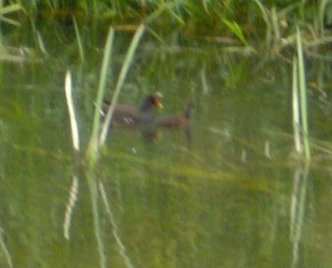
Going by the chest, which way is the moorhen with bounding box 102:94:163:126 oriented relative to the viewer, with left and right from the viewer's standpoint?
facing to the right of the viewer

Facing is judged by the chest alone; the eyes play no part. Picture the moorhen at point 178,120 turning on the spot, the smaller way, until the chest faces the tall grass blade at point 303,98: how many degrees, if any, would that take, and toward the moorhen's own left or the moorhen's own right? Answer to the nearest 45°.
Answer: approximately 45° to the moorhen's own right

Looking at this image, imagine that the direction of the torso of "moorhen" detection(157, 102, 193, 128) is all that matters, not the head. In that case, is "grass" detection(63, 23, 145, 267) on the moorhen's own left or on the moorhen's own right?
on the moorhen's own right

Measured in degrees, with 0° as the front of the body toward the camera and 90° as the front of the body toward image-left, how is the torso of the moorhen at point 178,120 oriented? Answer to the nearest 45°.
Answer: approximately 270°

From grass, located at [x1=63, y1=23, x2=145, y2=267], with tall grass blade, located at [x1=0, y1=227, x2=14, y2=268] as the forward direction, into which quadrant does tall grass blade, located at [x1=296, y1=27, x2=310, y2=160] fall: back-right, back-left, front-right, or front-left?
back-left

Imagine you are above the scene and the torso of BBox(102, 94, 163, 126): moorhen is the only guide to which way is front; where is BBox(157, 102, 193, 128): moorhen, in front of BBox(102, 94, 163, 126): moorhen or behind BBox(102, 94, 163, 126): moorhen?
in front

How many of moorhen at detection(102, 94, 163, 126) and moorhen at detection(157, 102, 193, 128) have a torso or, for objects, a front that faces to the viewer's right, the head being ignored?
2
